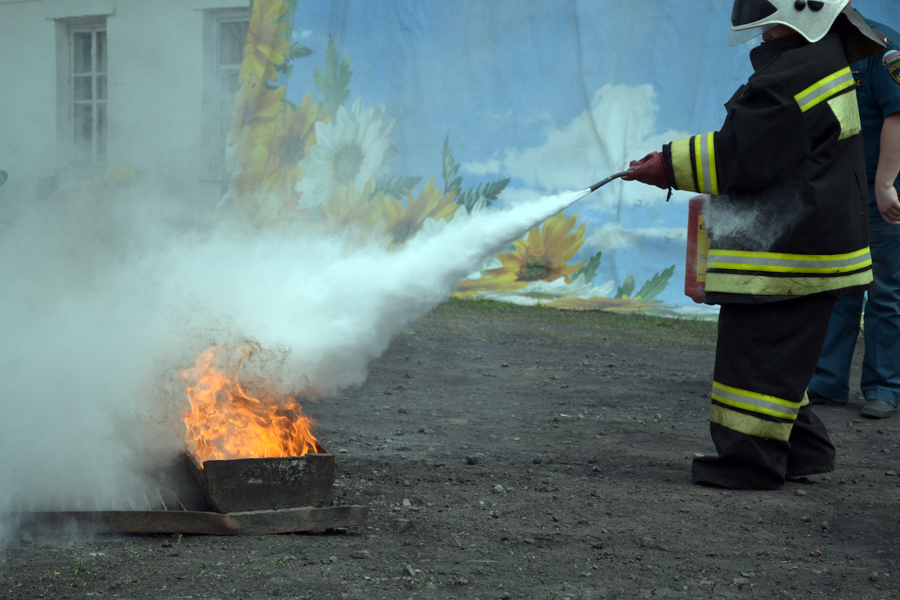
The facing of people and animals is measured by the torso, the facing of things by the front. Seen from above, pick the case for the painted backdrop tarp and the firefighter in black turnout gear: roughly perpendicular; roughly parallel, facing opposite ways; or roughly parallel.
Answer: roughly perpendicular

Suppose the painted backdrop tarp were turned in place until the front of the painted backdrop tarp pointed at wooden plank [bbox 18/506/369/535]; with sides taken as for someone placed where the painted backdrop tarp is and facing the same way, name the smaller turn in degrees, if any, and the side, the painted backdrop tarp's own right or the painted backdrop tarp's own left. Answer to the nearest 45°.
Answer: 0° — it already faces it

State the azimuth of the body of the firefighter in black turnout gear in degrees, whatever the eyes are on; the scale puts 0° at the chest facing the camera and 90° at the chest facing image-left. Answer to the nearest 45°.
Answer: approximately 90°

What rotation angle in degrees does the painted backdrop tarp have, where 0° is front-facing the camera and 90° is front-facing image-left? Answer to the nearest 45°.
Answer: approximately 0°

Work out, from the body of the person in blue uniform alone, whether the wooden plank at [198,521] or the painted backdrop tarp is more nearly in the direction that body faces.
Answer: the wooden plank

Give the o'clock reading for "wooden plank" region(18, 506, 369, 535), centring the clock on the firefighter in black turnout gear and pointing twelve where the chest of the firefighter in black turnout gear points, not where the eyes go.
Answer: The wooden plank is roughly at 11 o'clock from the firefighter in black turnout gear.

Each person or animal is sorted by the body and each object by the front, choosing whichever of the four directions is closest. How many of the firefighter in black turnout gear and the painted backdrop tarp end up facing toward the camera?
1

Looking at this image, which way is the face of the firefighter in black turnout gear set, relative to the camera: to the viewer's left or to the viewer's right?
to the viewer's left
